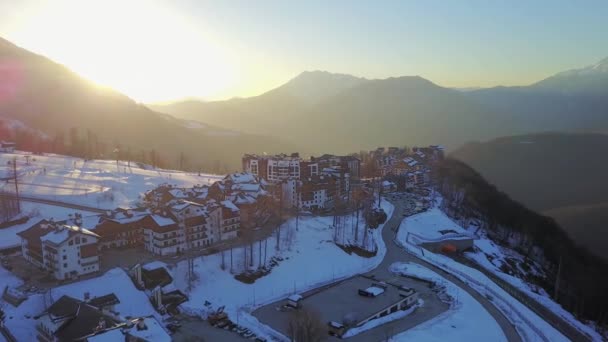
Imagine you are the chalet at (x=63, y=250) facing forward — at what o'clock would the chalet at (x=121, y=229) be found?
the chalet at (x=121, y=229) is roughly at 9 o'clock from the chalet at (x=63, y=250).

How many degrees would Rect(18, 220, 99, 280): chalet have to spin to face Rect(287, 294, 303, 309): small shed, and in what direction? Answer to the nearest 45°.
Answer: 0° — it already faces it

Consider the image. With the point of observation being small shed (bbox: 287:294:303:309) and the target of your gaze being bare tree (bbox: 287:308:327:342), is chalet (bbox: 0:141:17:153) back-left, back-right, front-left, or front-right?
back-right

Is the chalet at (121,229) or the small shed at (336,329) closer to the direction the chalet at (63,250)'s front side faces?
the small shed

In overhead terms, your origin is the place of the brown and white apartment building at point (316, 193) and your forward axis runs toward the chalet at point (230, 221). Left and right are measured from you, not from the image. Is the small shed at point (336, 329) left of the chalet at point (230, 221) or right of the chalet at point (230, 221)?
left

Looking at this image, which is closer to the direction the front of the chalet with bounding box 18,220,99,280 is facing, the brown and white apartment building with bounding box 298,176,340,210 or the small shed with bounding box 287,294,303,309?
the small shed

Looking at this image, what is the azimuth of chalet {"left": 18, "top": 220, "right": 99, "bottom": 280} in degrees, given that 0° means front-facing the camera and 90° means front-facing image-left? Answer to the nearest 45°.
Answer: approximately 315°

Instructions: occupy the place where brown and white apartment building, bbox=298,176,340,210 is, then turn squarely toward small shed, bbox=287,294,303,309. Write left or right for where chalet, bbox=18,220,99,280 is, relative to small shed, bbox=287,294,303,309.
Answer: right

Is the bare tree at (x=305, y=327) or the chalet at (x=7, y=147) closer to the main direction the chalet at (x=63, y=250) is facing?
the bare tree
